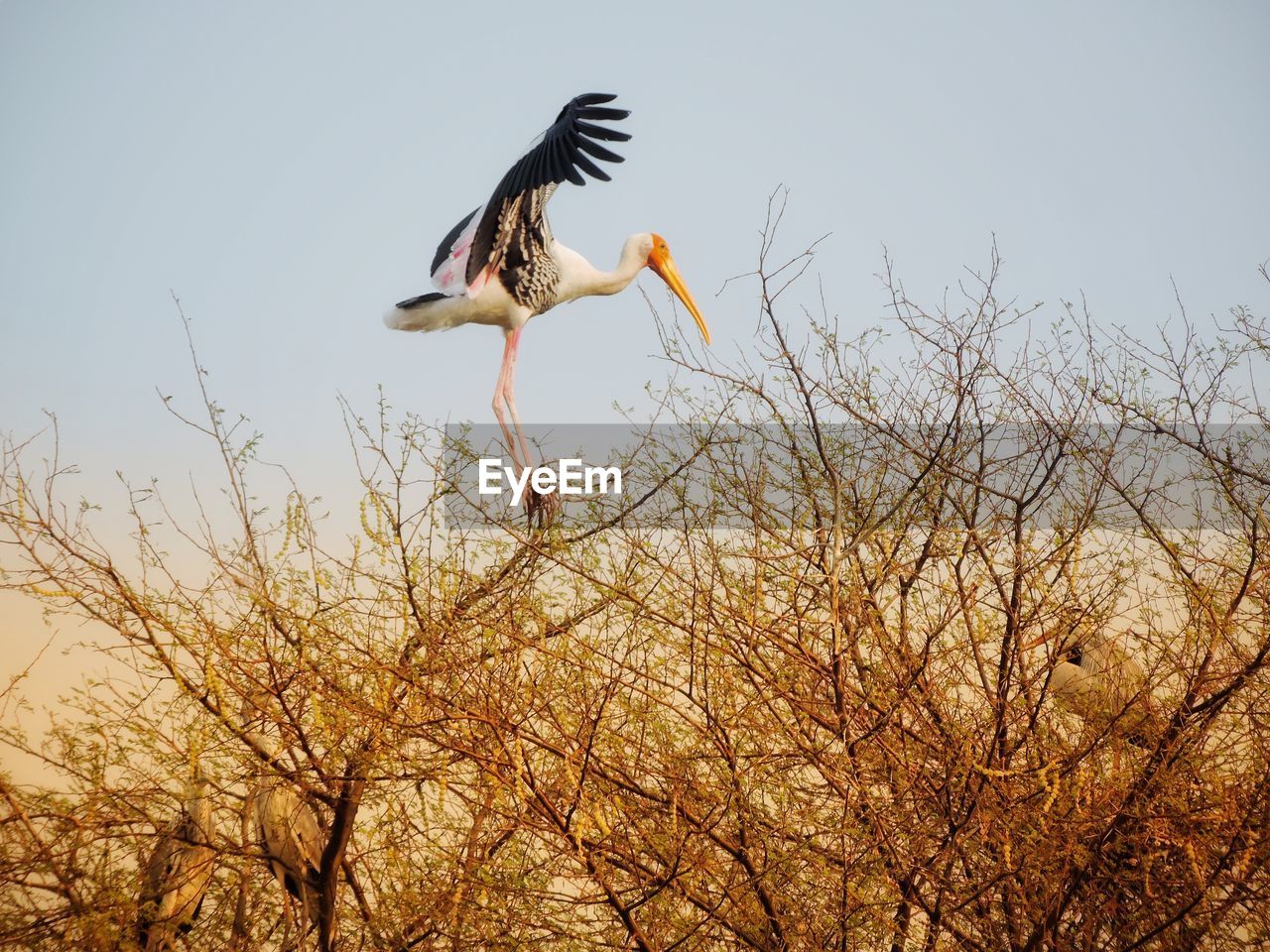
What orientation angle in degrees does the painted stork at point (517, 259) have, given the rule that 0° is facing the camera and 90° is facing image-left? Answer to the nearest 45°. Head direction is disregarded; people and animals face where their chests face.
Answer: approximately 270°

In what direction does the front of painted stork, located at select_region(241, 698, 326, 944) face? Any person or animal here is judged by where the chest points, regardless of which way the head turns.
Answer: to the viewer's left

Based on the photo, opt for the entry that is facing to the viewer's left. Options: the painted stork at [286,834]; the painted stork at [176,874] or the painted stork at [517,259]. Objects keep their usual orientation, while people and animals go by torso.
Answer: the painted stork at [286,834]

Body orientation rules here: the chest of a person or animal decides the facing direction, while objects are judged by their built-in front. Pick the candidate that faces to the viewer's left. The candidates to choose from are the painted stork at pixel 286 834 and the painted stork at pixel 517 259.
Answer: the painted stork at pixel 286 834

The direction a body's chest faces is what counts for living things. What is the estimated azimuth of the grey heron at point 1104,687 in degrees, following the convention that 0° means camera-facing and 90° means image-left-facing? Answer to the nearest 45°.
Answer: approximately 90°

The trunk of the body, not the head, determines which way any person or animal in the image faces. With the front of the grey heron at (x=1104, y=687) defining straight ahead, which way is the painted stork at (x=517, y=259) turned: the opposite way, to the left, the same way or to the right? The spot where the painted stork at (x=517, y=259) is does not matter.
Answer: the opposite way

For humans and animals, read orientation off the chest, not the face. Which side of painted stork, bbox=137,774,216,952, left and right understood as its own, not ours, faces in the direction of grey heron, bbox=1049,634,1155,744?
front
